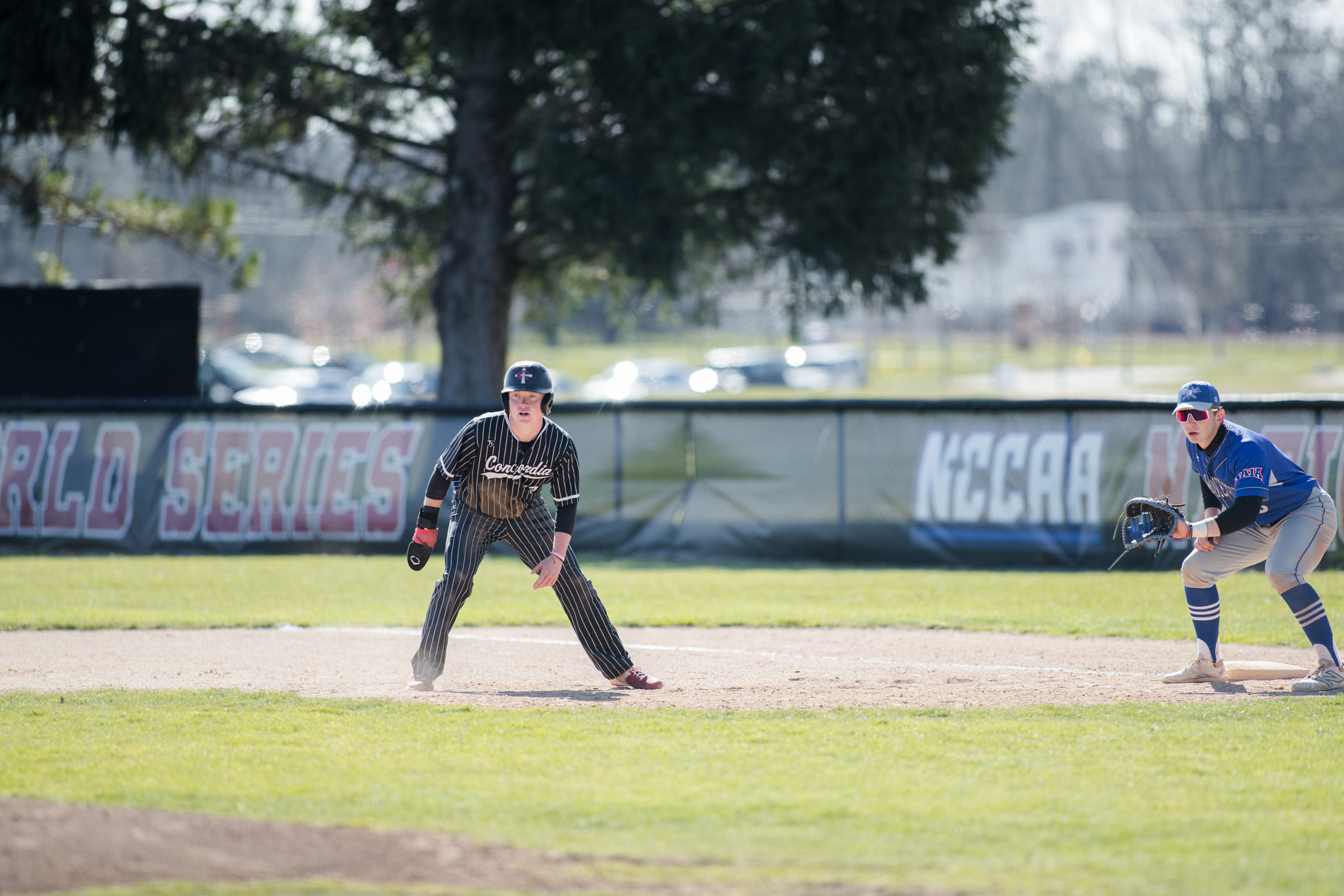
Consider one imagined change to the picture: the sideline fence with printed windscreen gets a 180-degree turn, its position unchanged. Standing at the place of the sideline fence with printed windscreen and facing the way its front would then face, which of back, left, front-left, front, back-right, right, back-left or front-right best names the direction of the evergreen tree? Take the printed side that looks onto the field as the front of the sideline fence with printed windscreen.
front

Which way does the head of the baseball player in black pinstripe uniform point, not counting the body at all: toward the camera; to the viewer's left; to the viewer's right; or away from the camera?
toward the camera

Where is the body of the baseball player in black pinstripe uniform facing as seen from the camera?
toward the camera

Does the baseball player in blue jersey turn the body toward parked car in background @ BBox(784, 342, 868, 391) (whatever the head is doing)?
no

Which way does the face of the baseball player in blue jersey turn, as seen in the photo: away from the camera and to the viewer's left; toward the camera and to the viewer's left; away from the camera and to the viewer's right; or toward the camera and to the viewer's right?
toward the camera and to the viewer's left

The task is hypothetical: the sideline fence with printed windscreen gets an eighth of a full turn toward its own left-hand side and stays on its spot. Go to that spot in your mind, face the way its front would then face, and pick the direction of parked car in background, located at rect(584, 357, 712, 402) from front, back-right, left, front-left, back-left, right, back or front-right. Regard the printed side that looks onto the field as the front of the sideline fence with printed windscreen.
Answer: back-left

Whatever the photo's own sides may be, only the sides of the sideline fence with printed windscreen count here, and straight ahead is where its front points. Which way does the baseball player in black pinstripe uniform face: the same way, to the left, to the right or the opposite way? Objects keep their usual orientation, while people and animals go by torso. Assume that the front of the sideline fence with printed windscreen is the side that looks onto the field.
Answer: the same way

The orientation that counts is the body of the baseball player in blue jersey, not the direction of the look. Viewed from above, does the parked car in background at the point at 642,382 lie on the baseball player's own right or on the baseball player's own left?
on the baseball player's own right

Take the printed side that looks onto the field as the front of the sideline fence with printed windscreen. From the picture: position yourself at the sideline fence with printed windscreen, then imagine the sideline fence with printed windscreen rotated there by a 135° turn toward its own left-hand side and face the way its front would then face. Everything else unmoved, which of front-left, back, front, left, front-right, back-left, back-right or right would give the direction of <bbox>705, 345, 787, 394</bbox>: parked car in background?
front-left
